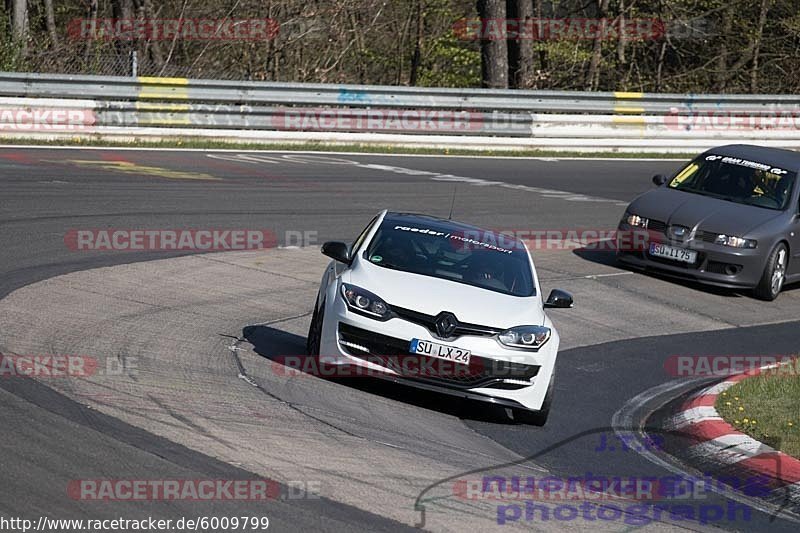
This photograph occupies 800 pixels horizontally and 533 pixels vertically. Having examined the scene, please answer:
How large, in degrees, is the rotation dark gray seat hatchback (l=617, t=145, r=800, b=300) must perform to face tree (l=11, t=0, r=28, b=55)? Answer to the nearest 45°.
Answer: approximately 90° to its right

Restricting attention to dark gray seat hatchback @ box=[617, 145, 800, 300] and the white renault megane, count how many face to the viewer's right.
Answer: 0

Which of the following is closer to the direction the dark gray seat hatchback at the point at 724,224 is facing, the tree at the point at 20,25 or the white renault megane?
the white renault megane

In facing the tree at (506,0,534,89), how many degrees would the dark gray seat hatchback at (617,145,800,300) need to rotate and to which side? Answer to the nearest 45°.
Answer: approximately 135° to its right

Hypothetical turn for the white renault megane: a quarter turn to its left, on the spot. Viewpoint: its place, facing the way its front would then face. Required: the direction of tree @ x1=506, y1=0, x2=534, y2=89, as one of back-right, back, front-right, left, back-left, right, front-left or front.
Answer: left

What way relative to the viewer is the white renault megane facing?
toward the camera

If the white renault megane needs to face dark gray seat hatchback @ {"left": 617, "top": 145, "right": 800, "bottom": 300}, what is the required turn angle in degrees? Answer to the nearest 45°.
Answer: approximately 135° to its left

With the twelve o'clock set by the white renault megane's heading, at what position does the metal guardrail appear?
The metal guardrail is roughly at 6 o'clock from the white renault megane.

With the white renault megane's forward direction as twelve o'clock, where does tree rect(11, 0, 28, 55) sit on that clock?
The tree is roughly at 5 o'clock from the white renault megane.
